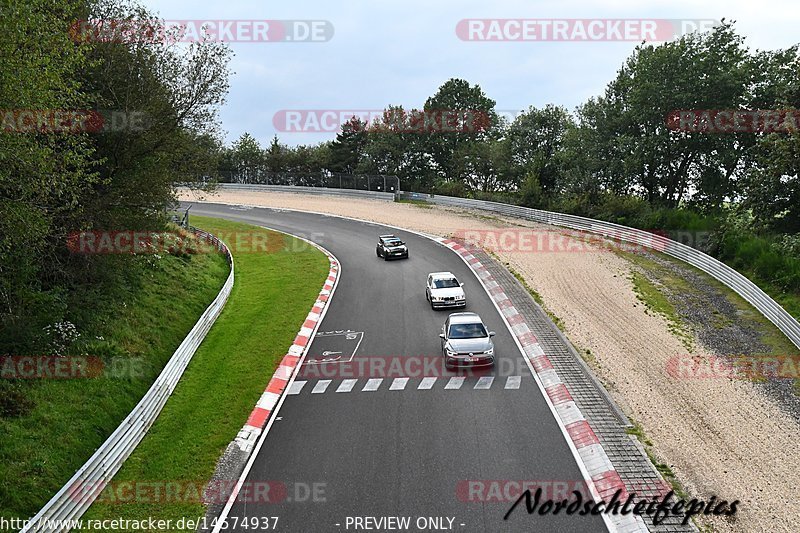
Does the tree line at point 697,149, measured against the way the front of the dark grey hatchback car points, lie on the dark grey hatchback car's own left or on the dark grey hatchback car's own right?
on the dark grey hatchback car's own left

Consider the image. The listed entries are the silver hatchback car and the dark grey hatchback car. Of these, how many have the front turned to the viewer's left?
0

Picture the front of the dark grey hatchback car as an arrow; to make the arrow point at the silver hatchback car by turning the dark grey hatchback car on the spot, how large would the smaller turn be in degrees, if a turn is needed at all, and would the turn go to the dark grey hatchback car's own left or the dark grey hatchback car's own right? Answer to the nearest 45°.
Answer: approximately 45° to the dark grey hatchback car's own right

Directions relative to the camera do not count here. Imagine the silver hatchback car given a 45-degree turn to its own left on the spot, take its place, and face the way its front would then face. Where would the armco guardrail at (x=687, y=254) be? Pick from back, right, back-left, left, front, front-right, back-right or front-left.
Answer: left

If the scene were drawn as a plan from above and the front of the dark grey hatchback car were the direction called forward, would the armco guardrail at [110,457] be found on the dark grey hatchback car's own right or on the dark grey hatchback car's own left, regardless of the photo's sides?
on the dark grey hatchback car's own right

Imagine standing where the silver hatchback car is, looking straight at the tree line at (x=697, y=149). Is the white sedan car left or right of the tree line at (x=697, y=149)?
left

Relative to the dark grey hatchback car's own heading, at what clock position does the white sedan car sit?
The white sedan car is roughly at 1 o'clock from the dark grey hatchback car.

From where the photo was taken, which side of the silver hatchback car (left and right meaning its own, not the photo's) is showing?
front

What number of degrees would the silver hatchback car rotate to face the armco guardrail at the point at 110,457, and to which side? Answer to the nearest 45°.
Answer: approximately 45° to its right

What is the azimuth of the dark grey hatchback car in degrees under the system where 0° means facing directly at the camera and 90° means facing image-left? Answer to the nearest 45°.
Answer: approximately 315°

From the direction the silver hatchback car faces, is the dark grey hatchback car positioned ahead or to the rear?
to the rear

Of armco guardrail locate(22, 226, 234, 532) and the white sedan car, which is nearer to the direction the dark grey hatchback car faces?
the white sedan car

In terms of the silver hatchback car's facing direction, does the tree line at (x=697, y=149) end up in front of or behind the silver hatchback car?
behind
